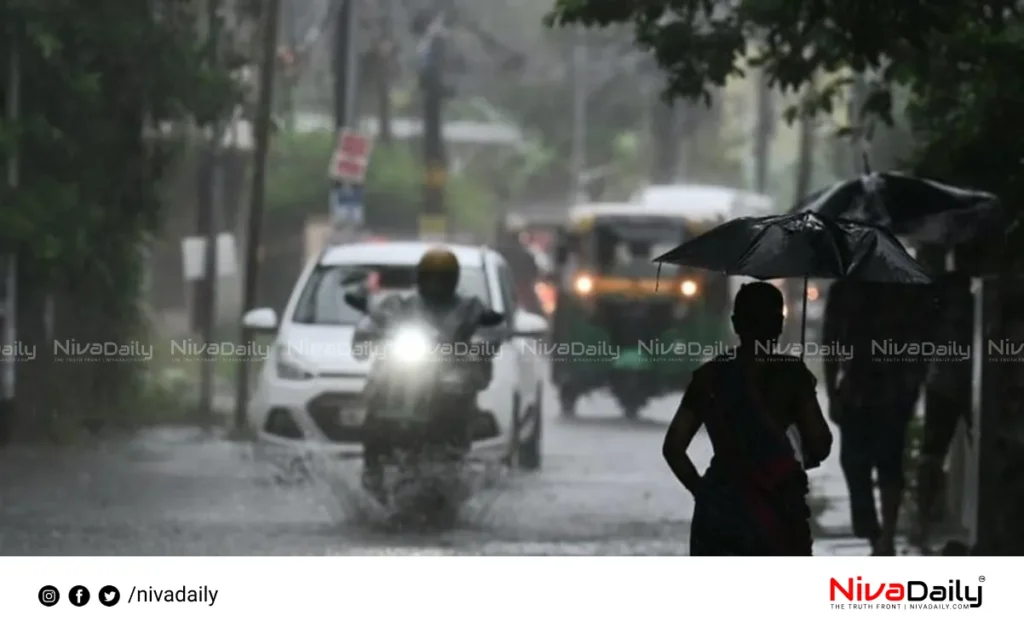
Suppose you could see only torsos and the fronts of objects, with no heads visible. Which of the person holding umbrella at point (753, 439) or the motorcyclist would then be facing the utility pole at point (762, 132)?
the person holding umbrella

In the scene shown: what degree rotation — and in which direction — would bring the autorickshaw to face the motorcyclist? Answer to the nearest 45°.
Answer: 0° — it already faces them

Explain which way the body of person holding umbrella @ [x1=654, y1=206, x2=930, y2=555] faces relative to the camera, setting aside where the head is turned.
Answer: away from the camera

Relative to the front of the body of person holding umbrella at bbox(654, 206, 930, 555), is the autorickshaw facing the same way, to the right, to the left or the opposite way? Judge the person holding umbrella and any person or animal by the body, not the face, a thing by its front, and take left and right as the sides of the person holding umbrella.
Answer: the opposite way

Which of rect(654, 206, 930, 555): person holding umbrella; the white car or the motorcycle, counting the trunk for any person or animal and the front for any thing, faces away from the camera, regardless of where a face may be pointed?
the person holding umbrella

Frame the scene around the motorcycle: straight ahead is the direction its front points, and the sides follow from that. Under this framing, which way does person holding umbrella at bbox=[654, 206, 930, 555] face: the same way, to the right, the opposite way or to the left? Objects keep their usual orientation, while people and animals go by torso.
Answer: the opposite way

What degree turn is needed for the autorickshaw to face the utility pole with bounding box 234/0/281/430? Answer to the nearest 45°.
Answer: approximately 90° to its right

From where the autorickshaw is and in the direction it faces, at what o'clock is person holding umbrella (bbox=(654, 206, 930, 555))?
The person holding umbrella is roughly at 12 o'clock from the autorickshaw.

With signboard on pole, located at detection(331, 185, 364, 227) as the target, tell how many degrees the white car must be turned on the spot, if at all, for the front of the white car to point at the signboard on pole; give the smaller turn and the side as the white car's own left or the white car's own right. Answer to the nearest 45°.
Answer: approximately 135° to the white car's own right

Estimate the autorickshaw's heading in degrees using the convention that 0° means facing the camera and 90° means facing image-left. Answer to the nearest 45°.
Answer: approximately 0°

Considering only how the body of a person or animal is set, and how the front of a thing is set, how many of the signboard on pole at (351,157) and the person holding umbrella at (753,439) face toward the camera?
1
